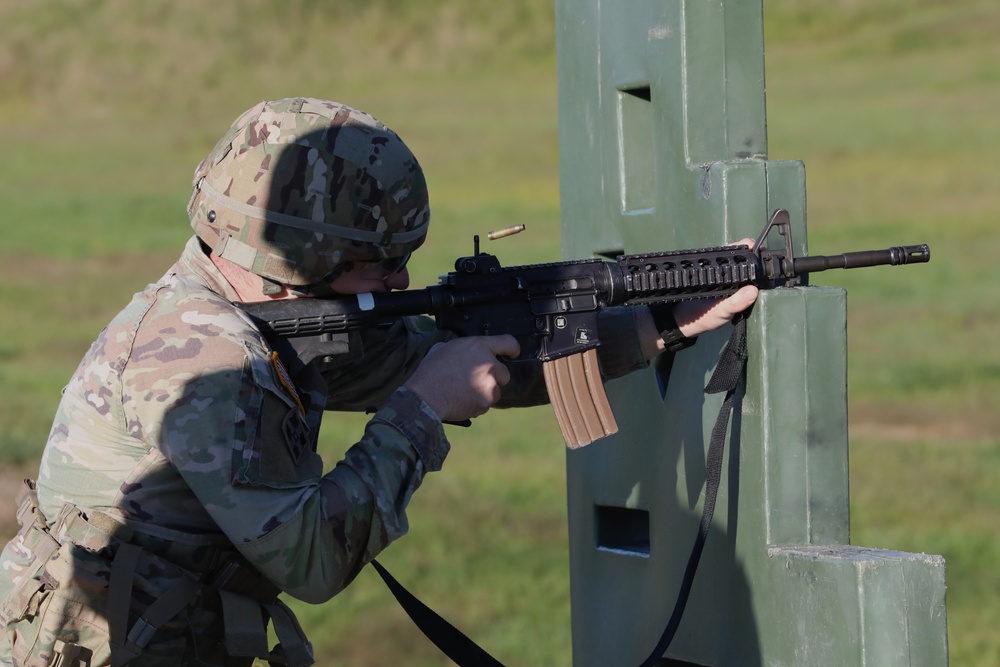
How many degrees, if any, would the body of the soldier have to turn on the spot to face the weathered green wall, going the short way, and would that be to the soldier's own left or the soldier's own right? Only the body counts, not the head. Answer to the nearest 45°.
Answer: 0° — they already face it

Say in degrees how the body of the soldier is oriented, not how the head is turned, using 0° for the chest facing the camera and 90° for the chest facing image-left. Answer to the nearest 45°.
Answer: approximately 270°

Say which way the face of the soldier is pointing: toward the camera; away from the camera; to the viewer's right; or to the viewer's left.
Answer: to the viewer's right
